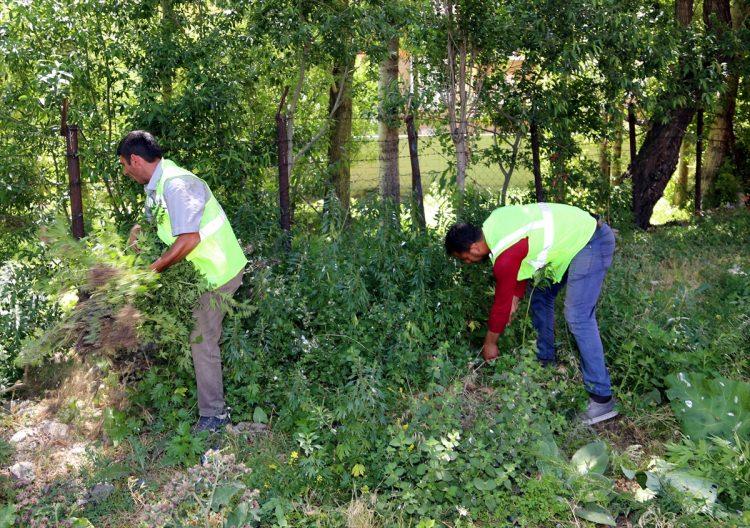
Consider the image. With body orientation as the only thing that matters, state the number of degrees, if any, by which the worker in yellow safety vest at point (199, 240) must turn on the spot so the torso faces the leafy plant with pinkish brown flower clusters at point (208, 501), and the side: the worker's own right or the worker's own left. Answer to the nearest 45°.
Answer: approximately 90° to the worker's own left

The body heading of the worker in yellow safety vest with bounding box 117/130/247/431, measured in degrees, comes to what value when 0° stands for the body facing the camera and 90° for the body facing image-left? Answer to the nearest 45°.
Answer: approximately 90°

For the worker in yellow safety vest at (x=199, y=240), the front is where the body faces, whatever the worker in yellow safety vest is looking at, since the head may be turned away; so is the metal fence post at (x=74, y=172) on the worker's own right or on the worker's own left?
on the worker's own right

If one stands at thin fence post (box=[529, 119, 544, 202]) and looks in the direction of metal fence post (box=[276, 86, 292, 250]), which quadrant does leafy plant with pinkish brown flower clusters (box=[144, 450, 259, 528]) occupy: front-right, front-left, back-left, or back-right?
front-left

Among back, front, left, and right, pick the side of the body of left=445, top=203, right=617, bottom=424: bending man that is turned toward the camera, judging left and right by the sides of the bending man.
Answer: left

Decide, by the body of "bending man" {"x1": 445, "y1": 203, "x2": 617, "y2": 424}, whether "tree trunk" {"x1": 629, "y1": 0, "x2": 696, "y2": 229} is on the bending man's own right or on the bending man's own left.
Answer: on the bending man's own right

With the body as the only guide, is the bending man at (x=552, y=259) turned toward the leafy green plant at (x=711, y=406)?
no

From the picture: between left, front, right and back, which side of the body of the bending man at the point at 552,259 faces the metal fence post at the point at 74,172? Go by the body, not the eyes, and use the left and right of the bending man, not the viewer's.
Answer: front

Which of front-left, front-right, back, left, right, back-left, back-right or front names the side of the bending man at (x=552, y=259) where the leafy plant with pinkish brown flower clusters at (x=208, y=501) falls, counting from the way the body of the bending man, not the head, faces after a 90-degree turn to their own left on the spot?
front-right

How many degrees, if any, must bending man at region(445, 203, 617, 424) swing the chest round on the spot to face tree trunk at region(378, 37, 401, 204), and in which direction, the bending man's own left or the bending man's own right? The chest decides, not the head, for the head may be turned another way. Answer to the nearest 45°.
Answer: approximately 45° to the bending man's own right

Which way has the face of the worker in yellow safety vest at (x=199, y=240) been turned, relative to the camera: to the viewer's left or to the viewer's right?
to the viewer's left

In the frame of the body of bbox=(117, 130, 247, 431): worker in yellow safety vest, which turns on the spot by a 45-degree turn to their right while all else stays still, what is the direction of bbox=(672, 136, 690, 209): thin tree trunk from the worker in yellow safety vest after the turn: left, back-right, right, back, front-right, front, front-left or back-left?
right

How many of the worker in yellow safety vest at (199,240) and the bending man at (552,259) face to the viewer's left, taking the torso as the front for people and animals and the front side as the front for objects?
2

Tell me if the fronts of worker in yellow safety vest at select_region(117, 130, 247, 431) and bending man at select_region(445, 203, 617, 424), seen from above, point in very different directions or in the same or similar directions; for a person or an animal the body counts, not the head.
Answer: same or similar directions

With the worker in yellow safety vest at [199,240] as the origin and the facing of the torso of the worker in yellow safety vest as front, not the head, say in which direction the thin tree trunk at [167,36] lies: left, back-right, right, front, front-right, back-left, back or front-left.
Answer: right

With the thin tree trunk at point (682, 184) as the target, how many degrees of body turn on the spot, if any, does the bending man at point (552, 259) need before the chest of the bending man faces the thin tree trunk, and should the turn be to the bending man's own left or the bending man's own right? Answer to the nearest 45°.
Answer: approximately 90° to the bending man's own right

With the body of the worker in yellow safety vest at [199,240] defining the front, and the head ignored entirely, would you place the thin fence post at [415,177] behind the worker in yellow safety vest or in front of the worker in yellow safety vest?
behind
